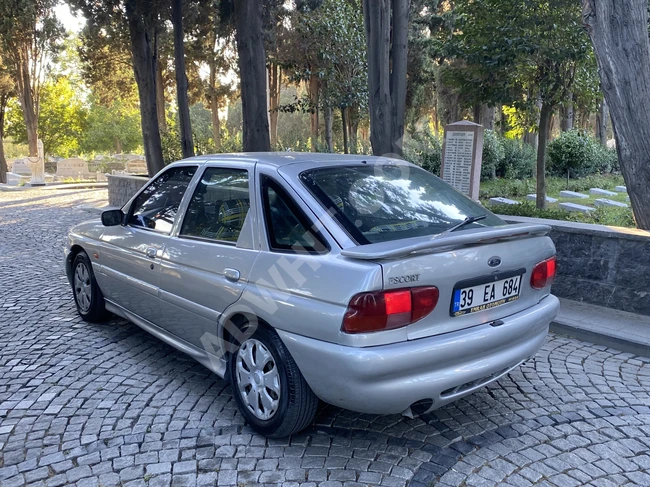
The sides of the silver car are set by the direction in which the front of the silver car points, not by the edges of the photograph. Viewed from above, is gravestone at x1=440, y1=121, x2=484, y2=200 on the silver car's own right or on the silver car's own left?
on the silver car's own right

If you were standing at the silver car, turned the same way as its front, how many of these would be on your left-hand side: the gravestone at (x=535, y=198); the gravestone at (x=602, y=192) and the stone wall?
0

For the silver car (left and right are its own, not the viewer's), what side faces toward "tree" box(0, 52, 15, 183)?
front

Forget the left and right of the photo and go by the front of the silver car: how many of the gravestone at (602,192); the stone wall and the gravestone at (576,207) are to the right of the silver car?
3

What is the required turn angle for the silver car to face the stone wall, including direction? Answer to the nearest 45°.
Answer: approximately 90° to its right

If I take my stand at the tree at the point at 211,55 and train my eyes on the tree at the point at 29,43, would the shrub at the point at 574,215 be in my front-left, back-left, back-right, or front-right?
back-left

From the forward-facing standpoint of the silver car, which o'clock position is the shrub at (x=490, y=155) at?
The shrub is roughly at 2 o'clock from the silver car.

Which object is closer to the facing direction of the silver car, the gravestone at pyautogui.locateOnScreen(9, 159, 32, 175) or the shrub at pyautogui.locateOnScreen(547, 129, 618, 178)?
the gravestone

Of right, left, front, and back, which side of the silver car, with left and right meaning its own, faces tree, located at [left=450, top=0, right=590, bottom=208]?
right

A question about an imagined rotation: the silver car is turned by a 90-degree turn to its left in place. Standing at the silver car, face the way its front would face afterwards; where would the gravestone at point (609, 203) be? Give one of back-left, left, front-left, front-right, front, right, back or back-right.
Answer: back

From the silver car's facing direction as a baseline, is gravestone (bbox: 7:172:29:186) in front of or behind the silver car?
in front

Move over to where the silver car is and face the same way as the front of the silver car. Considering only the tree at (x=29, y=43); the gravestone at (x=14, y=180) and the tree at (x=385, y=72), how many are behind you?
0

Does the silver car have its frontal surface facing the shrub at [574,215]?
no

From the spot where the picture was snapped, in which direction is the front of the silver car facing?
facing away from the viewer and to the left of the viewer

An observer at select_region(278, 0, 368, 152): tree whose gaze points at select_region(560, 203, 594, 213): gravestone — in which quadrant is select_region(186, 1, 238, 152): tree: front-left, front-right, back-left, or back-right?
back-right

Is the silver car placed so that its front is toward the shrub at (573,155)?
no

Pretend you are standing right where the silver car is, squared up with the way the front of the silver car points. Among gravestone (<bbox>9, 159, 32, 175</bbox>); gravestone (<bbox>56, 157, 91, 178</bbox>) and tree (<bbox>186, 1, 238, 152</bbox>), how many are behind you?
0

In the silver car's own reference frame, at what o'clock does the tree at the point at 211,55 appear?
The tree is roughly at 1 o'clock from the silver car.

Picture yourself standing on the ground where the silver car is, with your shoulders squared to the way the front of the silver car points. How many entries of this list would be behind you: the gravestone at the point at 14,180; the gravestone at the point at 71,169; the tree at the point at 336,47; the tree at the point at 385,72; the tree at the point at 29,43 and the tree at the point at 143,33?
0

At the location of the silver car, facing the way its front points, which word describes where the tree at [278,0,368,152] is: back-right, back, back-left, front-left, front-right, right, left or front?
front-right

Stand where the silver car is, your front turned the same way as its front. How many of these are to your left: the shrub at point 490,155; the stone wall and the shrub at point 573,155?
0
